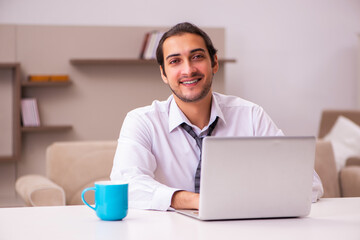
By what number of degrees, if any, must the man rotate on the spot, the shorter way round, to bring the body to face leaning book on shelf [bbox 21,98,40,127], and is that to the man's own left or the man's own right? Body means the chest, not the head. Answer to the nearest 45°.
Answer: approximately 135° to the man's own right

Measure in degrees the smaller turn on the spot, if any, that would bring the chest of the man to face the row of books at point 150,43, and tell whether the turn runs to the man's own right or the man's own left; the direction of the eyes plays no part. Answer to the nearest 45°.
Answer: approximately 180°

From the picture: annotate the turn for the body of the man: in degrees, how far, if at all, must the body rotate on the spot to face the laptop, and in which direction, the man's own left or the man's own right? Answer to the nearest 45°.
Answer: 0° — they already face it

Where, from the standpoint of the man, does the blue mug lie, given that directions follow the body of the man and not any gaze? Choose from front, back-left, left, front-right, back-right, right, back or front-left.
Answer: front

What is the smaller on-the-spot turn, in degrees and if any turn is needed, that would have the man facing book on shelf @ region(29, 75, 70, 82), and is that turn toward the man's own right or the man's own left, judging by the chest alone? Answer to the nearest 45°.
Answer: approximately 135° to the man's own right

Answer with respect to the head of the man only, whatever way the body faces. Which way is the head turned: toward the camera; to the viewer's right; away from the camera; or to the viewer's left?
toward the camera

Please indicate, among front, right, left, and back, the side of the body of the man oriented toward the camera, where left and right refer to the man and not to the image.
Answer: front

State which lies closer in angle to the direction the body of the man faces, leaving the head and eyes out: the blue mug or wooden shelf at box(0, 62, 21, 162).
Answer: the blue mug

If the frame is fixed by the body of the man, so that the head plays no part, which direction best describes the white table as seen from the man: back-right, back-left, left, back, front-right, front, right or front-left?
front

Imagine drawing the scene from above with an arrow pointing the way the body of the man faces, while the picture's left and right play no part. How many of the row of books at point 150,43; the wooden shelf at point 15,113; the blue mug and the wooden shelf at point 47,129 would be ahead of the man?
1

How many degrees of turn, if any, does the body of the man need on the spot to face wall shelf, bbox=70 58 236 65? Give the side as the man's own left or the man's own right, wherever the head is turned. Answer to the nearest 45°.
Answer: approximately 180°

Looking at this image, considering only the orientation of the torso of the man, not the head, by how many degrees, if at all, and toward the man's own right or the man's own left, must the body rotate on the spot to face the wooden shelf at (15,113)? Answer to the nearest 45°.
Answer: approximately 135° to the man's own right
